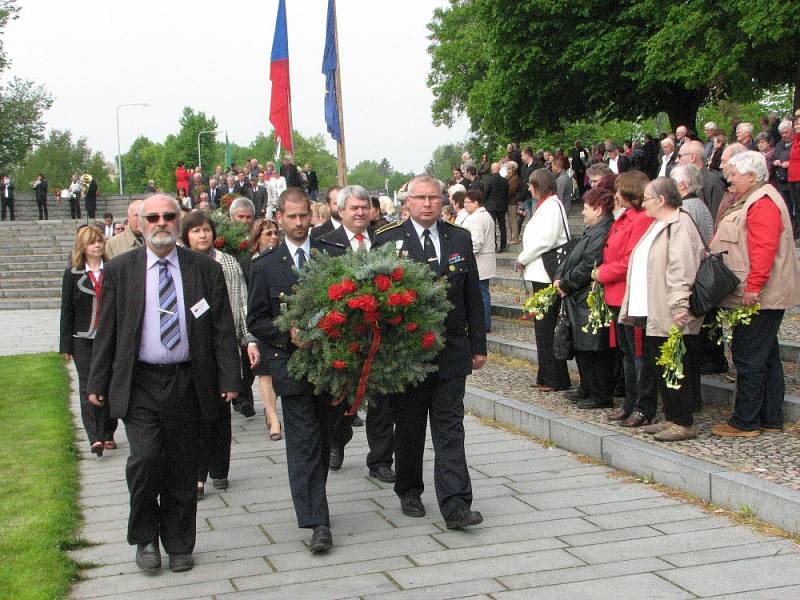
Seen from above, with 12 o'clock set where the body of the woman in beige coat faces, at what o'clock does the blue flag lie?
The blue flag is roughly at 2 o'clock from the woman in beige coat.

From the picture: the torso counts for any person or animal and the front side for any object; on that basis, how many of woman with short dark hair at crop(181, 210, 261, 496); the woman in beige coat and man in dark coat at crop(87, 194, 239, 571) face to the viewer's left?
1

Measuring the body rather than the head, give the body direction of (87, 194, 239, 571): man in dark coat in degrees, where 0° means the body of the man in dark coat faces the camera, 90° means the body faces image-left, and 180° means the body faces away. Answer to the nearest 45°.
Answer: approximately 0°

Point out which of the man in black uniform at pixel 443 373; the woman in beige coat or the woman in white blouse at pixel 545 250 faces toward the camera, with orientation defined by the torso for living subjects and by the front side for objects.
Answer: the man in black uniform

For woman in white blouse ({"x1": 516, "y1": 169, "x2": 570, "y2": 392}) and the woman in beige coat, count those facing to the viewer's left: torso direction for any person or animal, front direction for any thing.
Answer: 2

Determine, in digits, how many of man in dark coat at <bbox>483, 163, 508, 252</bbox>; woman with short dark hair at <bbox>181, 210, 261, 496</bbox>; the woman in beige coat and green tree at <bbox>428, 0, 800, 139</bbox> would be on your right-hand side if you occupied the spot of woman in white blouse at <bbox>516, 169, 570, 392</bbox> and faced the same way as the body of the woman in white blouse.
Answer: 2

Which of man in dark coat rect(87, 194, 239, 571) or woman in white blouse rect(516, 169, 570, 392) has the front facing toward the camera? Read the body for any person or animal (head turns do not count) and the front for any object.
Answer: the man in dark coat

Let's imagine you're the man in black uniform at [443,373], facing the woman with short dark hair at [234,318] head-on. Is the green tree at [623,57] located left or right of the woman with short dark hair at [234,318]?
right

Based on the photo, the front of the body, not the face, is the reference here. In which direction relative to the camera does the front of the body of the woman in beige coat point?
to the viewer's left

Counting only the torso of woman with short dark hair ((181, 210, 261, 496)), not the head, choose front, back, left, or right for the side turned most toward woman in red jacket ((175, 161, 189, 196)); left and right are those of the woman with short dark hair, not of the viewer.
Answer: back

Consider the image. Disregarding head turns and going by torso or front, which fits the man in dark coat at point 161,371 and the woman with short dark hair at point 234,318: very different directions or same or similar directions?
same or similar directions

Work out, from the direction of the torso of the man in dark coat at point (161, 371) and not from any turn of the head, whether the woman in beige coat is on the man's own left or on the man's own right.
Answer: on the man's own left

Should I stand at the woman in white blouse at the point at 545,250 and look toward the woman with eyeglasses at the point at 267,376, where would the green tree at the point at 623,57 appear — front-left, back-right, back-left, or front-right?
back-right

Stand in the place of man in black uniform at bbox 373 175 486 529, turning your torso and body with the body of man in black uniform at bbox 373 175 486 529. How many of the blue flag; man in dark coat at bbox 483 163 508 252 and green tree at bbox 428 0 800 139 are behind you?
3

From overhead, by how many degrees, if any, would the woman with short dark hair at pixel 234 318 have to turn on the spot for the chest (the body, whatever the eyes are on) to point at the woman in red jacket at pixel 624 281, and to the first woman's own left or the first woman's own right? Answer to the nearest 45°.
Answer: approximately 90° to the first woman's own left

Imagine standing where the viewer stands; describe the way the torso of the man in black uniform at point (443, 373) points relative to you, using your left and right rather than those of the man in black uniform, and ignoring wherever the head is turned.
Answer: facing the viewer

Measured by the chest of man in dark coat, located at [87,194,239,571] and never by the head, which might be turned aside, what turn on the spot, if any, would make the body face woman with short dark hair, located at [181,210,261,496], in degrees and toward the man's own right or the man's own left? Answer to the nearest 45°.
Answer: approximately 180°

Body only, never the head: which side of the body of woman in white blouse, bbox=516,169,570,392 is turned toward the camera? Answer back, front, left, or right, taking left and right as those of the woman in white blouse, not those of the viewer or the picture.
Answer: left
